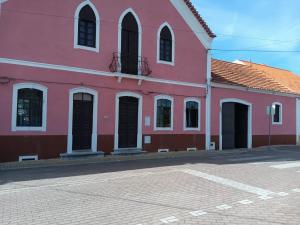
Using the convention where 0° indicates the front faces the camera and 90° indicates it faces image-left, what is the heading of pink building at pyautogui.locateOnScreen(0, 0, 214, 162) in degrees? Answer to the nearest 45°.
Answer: approximately 315°

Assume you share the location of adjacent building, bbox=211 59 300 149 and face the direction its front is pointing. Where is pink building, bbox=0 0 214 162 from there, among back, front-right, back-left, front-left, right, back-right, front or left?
right

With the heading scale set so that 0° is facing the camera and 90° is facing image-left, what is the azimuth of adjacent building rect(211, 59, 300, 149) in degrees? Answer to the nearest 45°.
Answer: approximately 315°

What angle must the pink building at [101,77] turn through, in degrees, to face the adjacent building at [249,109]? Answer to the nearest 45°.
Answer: approximately 90° to its left
